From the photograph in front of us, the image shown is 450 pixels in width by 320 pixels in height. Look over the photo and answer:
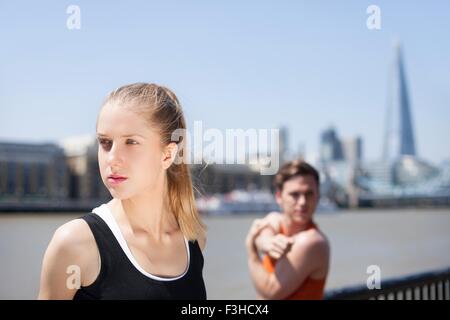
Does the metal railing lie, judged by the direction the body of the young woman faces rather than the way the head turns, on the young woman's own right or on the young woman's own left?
on the young woman's own left

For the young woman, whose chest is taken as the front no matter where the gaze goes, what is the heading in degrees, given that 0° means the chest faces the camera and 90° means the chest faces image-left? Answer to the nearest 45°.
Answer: approximately 315°
